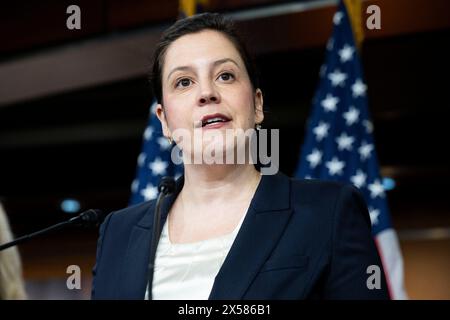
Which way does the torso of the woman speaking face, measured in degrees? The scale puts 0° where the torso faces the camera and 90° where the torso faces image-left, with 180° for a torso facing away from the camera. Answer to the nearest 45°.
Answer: approximately 45°

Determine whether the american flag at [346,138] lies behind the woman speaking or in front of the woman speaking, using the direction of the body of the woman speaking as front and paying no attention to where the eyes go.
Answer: behind

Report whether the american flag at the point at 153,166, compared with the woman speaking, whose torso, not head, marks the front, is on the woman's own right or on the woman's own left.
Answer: on the woman's own right
